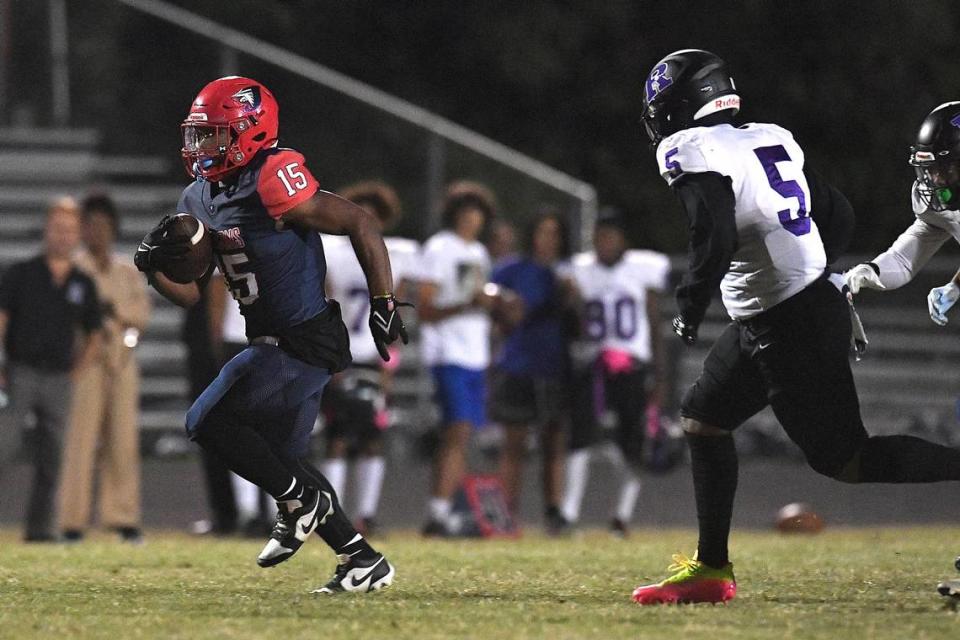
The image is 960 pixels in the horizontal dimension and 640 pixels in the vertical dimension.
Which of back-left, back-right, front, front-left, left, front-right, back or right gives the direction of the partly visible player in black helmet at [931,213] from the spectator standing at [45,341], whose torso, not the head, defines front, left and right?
front-left

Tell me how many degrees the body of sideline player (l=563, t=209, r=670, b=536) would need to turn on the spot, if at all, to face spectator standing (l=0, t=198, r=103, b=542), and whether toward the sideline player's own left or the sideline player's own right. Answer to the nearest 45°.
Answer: approximately 90° to the sideline player's own right

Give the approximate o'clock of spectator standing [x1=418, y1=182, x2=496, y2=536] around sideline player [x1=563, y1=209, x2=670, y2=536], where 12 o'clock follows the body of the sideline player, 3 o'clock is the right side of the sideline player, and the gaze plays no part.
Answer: The spectator standing is roughly at 2 o'clock from the sideline player.

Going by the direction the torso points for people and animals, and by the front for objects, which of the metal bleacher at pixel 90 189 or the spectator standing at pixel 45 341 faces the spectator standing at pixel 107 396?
the metal bleacher

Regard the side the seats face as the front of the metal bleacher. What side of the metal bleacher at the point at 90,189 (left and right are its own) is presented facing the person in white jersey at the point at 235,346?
front

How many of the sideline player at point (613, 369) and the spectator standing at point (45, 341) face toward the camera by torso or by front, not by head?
2

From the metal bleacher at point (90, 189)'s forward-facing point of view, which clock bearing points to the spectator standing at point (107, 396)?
The spectator standing is roughly at 12 o'clock from the metal bleacher.

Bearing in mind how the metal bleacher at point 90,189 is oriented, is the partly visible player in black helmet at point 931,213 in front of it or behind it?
in front

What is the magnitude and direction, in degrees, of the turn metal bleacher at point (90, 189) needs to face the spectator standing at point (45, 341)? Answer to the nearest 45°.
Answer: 0° — it already faces them
